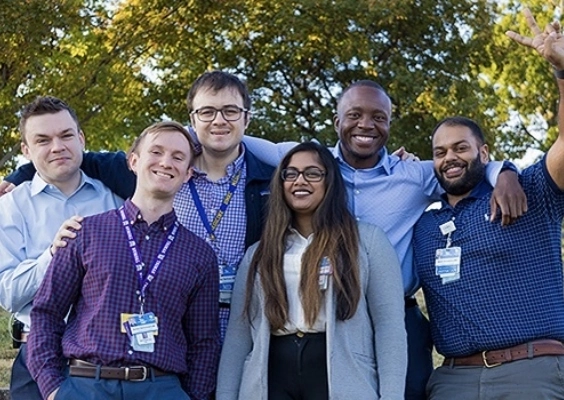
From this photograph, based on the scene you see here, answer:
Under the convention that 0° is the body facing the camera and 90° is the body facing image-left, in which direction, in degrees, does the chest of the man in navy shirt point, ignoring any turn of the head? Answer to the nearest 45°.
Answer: approximately 45°

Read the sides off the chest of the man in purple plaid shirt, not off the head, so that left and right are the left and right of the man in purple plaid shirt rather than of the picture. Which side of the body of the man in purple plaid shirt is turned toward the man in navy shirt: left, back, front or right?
left

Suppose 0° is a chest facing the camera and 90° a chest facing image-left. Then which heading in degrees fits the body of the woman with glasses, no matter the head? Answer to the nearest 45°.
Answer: approximately 0°

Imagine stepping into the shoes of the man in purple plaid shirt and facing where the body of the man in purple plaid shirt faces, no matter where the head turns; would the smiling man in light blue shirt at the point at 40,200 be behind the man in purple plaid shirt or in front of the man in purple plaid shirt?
behind

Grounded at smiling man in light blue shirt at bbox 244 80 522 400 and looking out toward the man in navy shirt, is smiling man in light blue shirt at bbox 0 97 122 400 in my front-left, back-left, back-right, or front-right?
back-right
